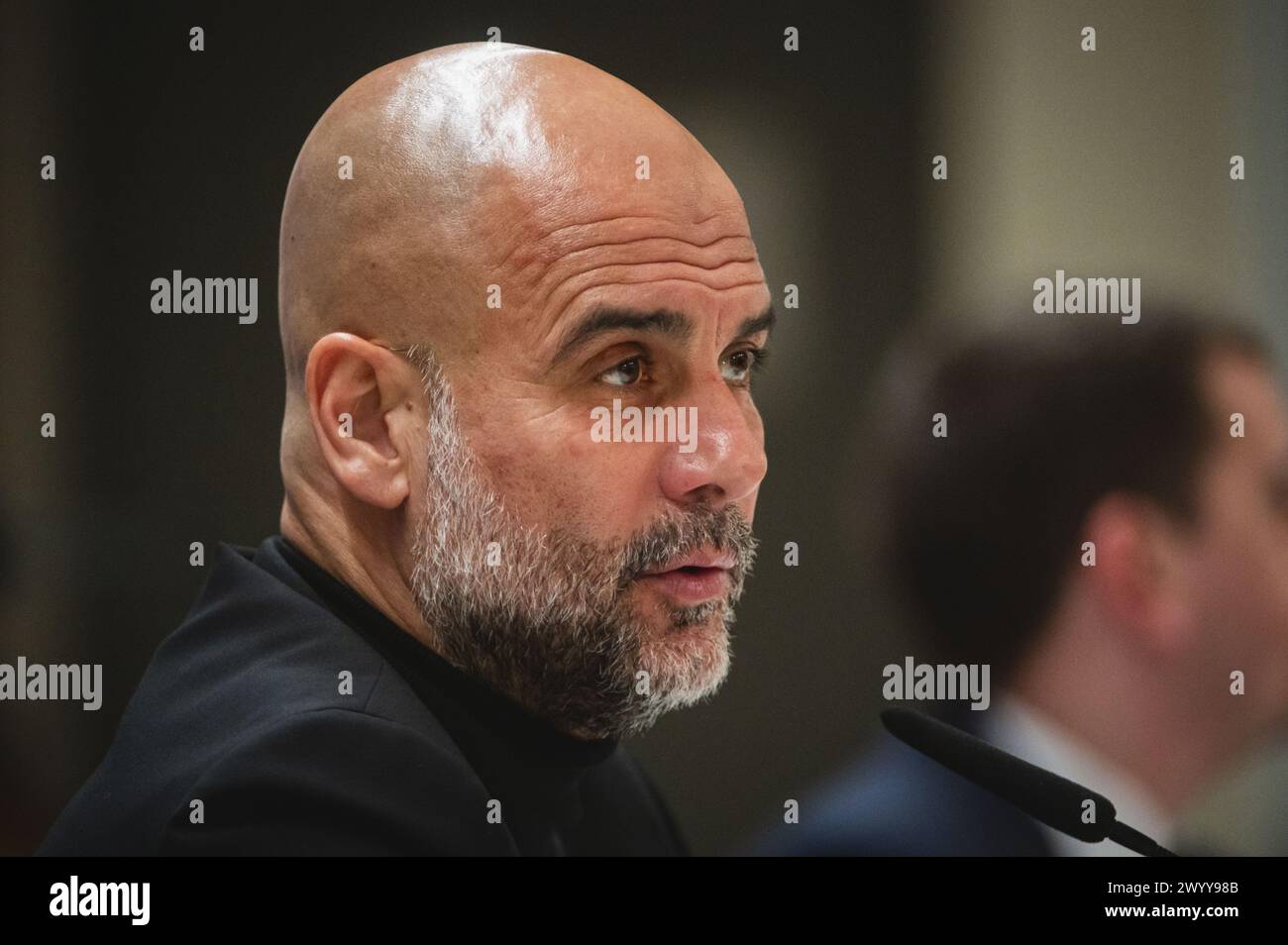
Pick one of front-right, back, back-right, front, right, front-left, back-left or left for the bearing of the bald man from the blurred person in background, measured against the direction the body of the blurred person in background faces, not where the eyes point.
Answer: back-right

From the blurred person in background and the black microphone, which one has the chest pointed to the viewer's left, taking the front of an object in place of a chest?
the black microphone

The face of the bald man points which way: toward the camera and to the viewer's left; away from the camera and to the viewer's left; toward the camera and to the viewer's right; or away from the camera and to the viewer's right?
toward the camera and to the viewer's right

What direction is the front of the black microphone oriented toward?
to the viewer's left

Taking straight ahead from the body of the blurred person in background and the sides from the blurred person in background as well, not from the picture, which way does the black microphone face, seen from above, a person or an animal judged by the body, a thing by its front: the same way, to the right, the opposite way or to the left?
the opposite way

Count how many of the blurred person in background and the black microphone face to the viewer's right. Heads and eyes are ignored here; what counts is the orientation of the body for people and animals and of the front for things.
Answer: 1

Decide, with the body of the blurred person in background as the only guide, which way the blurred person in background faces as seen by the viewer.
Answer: to the viewer's right

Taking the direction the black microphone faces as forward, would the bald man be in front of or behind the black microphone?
in front
